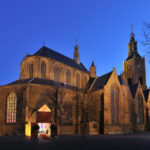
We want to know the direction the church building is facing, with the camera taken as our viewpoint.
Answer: facing away from the viewer and to the right of the viewer
